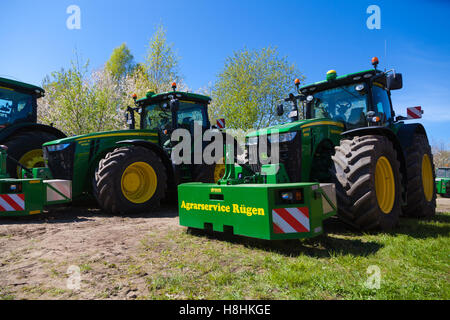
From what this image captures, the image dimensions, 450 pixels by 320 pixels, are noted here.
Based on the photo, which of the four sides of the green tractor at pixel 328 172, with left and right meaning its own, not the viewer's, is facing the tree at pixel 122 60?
right

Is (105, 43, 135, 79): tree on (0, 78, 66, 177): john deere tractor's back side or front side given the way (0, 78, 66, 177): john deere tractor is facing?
on the back side

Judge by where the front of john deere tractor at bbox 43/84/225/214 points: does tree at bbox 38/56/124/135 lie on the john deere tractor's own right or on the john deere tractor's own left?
on the john deere tractor's own right

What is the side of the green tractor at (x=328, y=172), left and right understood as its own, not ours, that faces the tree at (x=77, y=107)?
right

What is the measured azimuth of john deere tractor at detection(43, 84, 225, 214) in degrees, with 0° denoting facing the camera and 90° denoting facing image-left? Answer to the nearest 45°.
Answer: approximately 45°

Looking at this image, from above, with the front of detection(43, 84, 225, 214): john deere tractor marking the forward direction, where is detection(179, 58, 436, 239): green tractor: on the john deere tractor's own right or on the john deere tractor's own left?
on the john deere tractor's own left

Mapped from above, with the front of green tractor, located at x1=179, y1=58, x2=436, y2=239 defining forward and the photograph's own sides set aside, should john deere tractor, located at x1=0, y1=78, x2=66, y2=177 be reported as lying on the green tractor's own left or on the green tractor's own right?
on the green tractor's own right

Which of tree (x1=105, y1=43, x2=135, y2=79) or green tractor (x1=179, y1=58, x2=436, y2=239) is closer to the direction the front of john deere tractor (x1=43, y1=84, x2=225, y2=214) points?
the green tractor

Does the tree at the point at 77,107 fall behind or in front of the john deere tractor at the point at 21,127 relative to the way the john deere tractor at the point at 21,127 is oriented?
behind

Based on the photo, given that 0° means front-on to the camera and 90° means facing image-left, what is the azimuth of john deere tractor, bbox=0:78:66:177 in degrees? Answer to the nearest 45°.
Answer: approximately 45°
